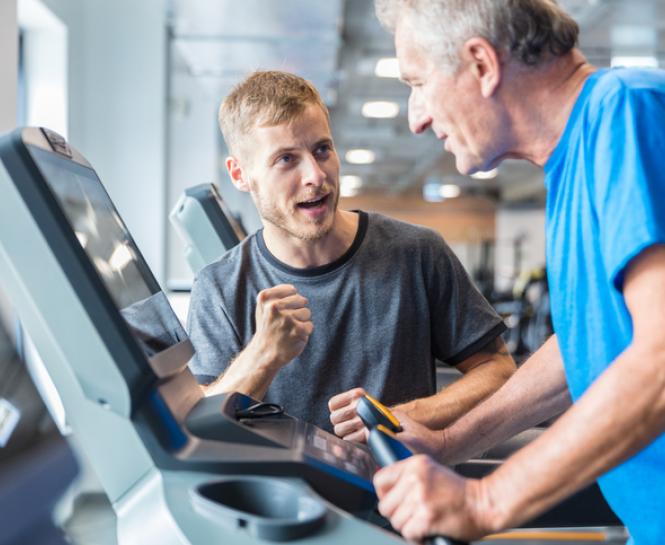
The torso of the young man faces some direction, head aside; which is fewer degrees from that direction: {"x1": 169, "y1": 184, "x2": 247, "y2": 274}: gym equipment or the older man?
the older man

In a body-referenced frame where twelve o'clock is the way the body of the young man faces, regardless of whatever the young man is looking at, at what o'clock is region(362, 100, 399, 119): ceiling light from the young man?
The ceiling light is roughly at 6 o'clock from the young man.

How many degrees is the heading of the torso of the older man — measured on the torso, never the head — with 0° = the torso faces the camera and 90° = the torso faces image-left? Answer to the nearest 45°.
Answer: approximately 90°

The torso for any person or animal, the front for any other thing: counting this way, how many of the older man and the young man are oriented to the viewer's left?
1

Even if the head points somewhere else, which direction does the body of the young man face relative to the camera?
toward the camera

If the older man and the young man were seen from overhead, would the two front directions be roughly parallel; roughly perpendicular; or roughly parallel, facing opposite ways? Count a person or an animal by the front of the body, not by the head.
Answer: roughly perpendicular

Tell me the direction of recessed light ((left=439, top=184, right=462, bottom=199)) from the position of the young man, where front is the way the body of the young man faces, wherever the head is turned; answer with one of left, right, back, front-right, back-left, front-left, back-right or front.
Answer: back

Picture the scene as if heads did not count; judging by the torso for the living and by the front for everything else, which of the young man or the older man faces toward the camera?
the young man

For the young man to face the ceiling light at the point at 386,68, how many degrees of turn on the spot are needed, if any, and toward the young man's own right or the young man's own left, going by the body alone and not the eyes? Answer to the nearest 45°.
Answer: approximately 180°

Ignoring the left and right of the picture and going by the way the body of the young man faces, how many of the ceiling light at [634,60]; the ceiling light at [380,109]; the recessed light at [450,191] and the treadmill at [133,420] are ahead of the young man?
1

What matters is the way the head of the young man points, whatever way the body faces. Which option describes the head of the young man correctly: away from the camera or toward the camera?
toward the camera

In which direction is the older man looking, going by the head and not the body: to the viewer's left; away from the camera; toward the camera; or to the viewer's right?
to the viewer's left
